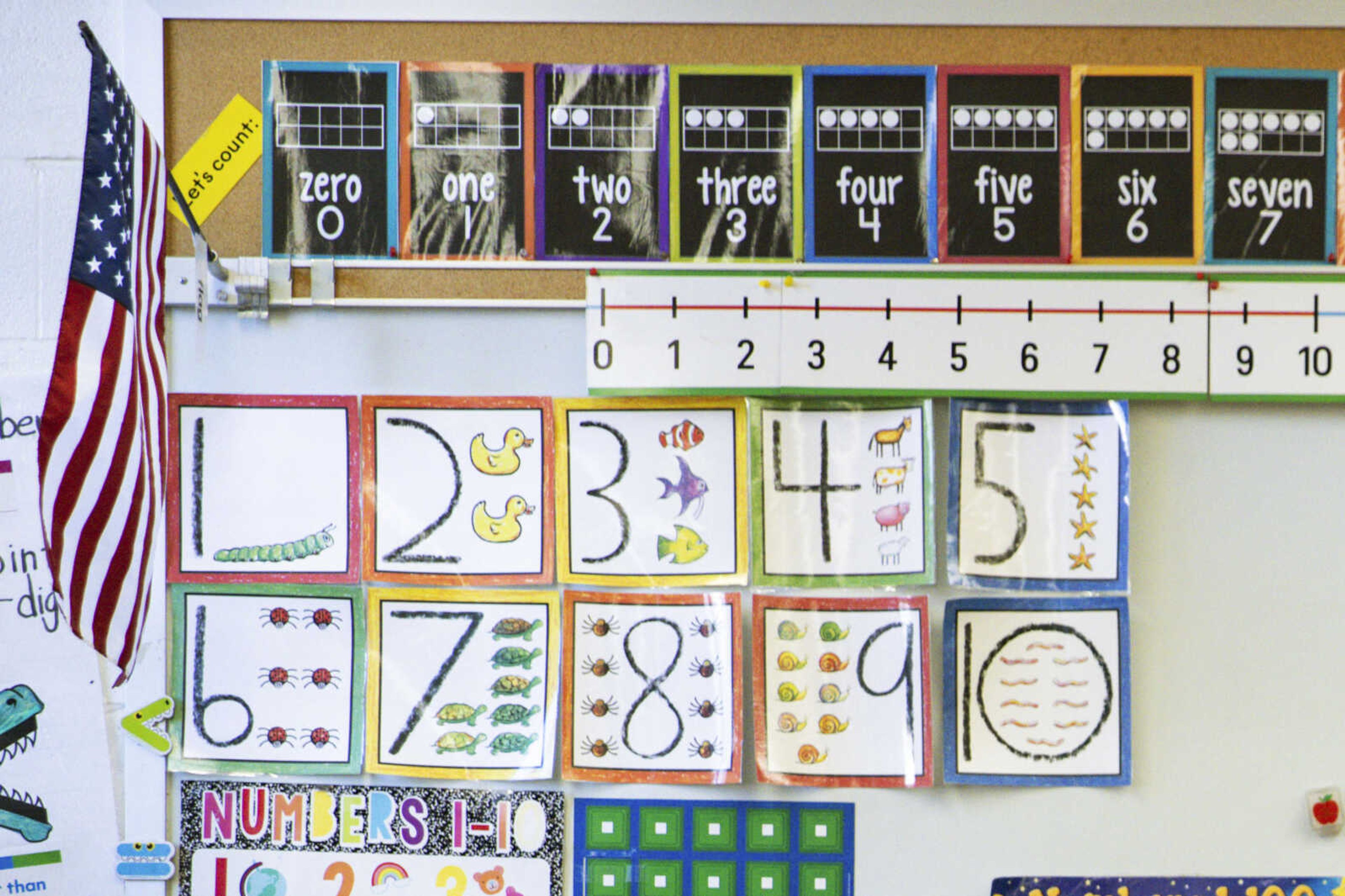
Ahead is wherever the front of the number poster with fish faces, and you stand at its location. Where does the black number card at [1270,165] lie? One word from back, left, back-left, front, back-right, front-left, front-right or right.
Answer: left

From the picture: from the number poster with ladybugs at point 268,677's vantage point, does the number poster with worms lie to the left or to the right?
on its left

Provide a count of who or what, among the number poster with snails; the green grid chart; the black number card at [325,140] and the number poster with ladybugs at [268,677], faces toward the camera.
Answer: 4

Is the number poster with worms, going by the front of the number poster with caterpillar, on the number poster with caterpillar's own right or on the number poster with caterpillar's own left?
on the number poster with caterpillar's own left

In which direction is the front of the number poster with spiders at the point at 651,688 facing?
toward the camera

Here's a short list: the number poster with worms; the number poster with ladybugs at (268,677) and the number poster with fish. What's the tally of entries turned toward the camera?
3

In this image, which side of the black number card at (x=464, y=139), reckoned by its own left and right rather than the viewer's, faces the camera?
front

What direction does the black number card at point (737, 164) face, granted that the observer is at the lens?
facing the viewer

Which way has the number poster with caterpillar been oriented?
toward the camera
